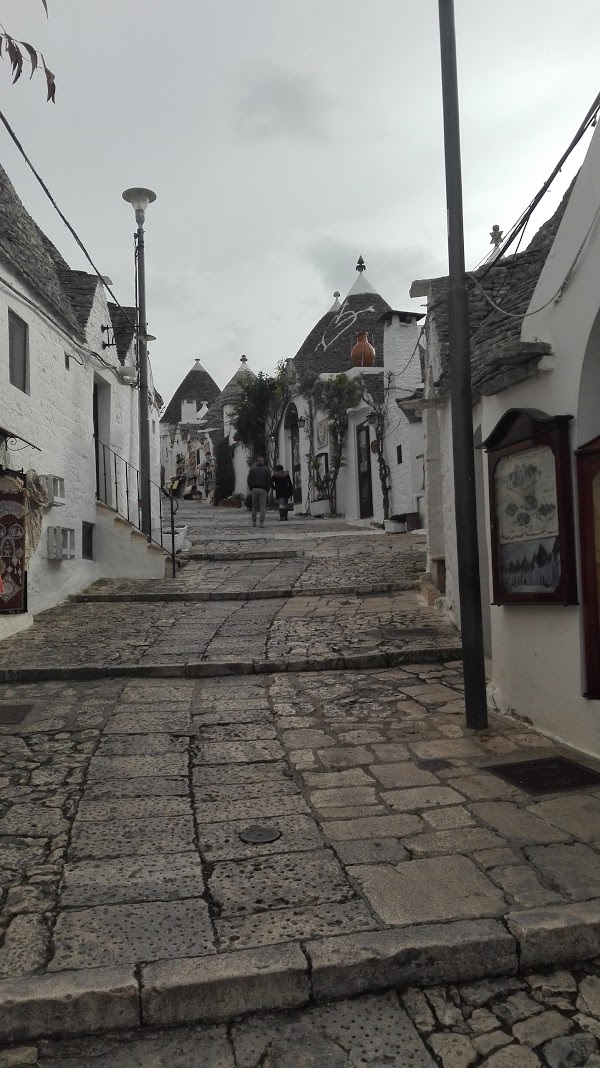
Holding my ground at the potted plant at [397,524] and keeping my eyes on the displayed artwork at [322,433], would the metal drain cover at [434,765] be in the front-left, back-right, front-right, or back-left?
back-left

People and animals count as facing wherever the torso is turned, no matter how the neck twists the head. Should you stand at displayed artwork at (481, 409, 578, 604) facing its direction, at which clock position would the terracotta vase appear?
The terracotta vase is roughly at 4 o'clock from the displayed artwork.

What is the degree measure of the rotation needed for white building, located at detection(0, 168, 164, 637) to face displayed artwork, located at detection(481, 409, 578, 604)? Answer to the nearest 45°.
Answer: approximately 45° to its right

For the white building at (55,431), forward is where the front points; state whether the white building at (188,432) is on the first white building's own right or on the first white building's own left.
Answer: on the first white building's own left

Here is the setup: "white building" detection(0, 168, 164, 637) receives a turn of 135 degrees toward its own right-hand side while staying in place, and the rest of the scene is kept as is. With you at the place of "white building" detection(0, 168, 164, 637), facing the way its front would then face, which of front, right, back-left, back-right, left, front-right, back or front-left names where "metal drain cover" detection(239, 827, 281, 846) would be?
front-left

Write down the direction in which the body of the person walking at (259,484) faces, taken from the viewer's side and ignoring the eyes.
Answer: away from the camera

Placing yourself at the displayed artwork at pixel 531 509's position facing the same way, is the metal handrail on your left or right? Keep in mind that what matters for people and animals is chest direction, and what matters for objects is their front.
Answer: on your right

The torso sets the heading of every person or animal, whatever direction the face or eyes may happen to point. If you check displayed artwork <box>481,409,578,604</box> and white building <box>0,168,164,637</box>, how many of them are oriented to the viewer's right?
1

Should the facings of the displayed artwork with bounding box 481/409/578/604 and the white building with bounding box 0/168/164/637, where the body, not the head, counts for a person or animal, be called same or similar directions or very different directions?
very different directions

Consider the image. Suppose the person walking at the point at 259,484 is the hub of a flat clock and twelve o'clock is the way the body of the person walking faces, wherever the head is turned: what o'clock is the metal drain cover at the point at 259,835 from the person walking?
The metal drain cover is roughly at 6 o'clock from the person walking.

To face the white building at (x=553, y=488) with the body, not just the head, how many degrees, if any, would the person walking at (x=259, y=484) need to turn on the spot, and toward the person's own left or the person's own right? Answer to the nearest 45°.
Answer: approximately 180°

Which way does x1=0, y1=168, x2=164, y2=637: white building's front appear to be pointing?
to the viewer's right
